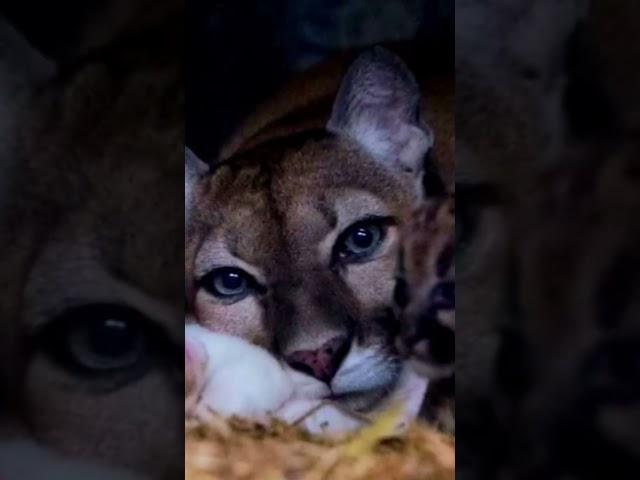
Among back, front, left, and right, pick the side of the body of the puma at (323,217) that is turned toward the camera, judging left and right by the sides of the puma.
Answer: front
